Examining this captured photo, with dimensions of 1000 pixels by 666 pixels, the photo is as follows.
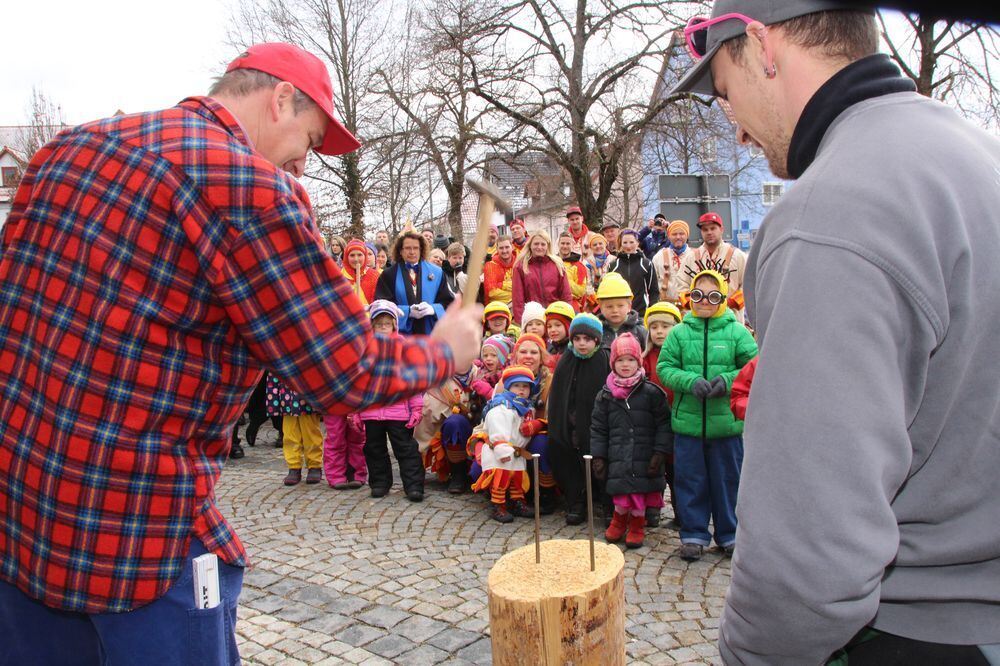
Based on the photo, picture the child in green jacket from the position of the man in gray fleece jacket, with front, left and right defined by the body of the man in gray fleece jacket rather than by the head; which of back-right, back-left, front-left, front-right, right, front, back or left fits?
front-right

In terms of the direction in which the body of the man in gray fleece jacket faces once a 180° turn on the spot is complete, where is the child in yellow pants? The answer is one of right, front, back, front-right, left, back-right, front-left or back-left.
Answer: back

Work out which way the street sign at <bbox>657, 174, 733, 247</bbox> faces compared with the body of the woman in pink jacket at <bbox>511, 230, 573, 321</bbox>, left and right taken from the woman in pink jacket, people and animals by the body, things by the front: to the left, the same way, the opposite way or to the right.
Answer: the opposite way

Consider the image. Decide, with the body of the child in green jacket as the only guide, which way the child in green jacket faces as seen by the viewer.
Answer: toward the camera

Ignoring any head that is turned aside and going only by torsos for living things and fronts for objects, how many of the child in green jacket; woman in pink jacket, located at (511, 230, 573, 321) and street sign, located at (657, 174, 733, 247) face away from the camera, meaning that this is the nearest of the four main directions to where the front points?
1

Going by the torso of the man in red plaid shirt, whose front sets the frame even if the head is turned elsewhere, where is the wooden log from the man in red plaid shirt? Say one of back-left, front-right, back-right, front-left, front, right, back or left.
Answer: front

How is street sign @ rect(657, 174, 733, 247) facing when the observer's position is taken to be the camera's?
facing away from the viewer

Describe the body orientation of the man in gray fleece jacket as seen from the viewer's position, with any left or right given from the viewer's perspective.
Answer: facing away from the viewer and to the left of the viewer

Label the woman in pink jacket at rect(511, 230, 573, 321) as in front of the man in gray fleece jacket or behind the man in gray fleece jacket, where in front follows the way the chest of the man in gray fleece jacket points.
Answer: in front

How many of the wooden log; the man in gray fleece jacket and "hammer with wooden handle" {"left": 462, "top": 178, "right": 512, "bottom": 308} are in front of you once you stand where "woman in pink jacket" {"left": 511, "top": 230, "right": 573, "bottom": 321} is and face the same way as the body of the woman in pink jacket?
3

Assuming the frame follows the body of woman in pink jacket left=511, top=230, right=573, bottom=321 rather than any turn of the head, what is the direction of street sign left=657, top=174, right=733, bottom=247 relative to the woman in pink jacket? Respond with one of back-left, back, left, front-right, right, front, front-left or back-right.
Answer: back-left

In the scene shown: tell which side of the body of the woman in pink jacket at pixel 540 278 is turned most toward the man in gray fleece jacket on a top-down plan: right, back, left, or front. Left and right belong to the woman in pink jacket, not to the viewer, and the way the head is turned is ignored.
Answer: front

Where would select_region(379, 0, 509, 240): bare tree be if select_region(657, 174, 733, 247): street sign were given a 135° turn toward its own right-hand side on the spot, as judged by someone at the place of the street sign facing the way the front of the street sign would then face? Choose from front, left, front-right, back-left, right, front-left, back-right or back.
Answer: back

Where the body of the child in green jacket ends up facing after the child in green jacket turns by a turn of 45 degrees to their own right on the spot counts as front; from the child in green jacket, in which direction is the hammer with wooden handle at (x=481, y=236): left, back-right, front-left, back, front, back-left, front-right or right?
front-left

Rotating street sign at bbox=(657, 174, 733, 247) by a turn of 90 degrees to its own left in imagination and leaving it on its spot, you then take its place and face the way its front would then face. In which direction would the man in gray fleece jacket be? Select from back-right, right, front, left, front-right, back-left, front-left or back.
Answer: left

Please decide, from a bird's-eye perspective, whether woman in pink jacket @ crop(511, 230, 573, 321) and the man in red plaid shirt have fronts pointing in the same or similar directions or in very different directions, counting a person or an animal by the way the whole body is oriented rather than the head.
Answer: very different directions

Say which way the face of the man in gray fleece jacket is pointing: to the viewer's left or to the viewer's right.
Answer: to the viewer's left

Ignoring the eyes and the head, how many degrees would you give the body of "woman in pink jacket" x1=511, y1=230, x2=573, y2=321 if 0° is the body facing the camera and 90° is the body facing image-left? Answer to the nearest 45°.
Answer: approximately 0°

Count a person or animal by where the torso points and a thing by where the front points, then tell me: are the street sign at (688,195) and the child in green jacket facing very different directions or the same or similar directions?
very different directions

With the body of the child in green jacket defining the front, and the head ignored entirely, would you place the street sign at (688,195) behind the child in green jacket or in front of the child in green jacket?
behind

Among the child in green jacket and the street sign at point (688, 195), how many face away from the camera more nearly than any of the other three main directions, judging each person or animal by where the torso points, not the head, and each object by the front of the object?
1
